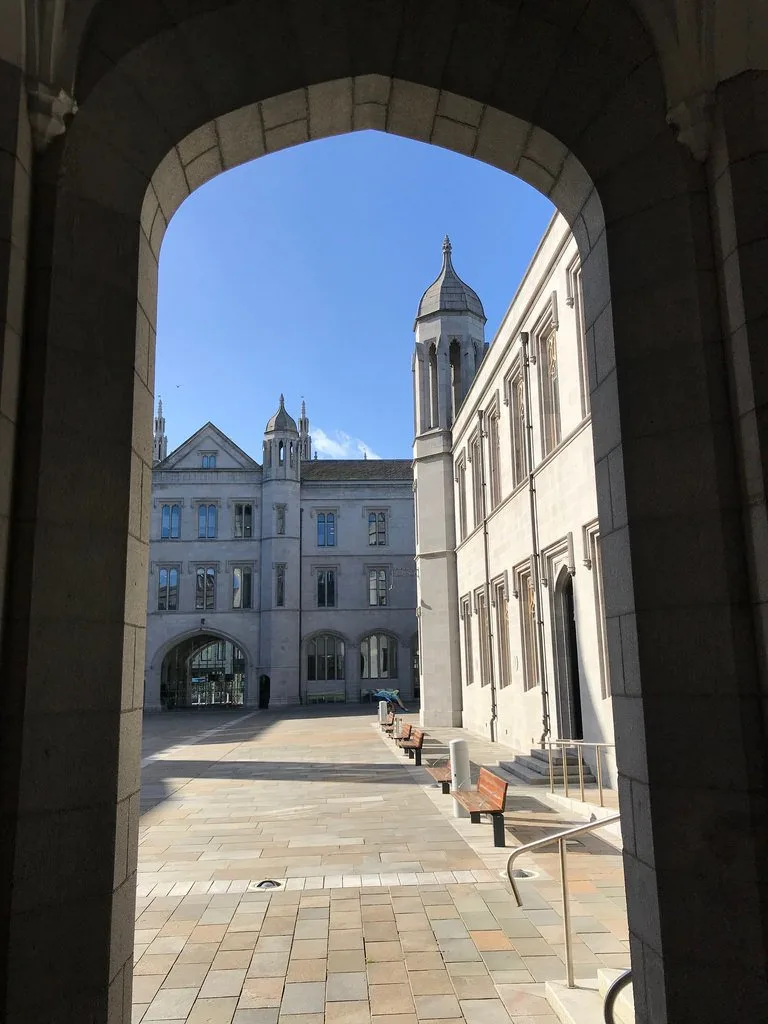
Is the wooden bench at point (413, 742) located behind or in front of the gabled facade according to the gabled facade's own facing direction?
in front

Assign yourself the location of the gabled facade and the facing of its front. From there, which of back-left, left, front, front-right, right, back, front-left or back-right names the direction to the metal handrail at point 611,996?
front

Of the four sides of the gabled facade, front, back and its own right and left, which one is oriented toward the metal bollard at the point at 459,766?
front

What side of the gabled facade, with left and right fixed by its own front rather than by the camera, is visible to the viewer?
front

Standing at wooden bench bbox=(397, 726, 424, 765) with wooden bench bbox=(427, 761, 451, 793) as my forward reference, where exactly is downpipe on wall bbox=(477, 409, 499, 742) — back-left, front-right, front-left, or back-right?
back-left

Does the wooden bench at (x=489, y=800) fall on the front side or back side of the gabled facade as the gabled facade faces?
on the front side

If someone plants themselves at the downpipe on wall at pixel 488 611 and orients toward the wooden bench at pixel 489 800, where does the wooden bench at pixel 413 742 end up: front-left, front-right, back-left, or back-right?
front-right

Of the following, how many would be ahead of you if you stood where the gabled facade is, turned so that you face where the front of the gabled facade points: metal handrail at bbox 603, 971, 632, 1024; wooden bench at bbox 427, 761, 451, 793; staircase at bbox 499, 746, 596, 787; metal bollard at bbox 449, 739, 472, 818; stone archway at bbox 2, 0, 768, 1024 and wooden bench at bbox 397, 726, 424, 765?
6

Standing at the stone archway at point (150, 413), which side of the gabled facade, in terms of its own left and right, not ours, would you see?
front
